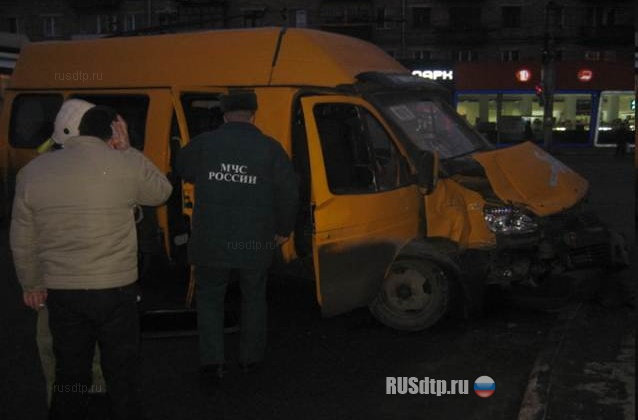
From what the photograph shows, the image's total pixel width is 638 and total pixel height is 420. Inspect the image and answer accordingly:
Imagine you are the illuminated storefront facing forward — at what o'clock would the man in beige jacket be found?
The man in beige jacket is roughly at 12 o'clock from the illuminated storefront.

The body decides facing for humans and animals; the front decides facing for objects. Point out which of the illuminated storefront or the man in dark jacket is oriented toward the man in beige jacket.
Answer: the illuminated storefront

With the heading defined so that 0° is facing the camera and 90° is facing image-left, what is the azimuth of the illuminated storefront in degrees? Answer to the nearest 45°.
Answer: approximately 0°

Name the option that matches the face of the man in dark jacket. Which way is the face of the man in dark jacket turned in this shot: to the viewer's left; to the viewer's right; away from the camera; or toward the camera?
away from the camera

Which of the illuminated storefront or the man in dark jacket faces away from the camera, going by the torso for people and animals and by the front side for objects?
the man in dark jacket

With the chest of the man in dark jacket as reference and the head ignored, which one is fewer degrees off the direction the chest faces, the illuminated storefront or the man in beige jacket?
the illuminated storefront

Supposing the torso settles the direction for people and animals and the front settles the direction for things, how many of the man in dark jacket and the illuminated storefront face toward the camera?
1

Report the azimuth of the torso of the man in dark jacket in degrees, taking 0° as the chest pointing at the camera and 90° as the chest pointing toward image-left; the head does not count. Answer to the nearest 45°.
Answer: approximately 180°

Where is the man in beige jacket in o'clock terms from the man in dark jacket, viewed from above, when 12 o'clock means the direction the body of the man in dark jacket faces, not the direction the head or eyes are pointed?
The man in beige jacket is roughly at 7 o'clock from the man in dark jacket.
